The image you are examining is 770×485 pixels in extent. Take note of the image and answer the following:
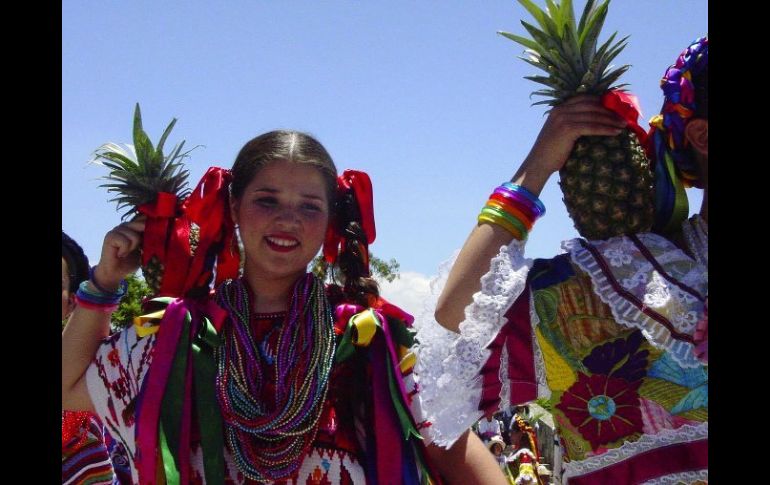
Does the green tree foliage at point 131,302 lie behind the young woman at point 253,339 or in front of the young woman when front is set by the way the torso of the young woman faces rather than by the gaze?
behind

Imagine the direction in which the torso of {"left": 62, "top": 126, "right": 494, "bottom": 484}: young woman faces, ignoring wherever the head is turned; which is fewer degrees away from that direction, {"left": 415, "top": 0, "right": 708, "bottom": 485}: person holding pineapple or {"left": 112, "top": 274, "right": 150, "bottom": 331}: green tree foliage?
the person holding pineapple

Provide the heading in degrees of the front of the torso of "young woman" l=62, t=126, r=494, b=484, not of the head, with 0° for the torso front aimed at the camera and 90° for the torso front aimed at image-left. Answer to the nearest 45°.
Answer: approximately 0°

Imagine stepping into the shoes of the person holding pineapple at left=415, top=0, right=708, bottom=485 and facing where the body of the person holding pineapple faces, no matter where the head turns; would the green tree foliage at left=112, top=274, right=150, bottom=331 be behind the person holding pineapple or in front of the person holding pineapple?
behind

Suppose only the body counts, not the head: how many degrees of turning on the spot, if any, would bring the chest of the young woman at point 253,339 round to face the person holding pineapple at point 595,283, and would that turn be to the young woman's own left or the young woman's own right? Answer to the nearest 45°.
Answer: approximately 45° to the young woman's own left

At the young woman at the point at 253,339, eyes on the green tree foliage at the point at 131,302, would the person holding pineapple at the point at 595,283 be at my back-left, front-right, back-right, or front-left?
back-right
